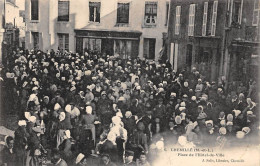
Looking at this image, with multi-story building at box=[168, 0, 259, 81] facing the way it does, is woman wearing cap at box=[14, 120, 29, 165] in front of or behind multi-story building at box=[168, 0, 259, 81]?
in front

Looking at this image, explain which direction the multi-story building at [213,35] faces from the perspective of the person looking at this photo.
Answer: facing the viewer and to the left of the viewer

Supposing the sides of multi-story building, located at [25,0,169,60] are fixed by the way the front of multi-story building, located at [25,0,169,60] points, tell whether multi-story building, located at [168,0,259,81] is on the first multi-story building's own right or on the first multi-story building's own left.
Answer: on the first multi-story building's own left

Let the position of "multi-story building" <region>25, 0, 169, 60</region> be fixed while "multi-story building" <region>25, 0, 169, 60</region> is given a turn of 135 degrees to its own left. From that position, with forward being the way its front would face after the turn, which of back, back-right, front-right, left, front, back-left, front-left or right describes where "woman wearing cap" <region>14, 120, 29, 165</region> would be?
back

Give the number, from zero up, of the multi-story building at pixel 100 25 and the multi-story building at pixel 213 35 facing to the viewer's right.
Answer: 0

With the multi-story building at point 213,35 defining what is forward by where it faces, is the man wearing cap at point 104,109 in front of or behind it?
in front

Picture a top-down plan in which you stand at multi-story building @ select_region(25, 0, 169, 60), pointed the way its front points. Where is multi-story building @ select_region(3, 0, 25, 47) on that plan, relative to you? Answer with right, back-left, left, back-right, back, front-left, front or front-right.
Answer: right

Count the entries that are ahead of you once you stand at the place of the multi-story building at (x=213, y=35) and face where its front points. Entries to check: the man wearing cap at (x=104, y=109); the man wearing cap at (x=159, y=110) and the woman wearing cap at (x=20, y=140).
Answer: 3

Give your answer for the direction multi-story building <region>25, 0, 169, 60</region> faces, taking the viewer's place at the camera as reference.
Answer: facing the viewer
